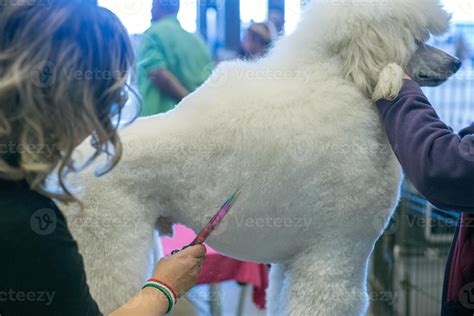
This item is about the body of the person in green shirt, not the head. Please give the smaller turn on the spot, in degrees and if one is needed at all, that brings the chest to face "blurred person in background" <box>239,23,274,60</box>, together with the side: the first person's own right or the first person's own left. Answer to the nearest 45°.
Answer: approximately 90° to the first person's own right

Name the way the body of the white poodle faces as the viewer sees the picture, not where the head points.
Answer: to the viewer's right

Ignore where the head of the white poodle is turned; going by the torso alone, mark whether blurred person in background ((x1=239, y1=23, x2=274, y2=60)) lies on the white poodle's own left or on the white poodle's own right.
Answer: on the white poodle's own left

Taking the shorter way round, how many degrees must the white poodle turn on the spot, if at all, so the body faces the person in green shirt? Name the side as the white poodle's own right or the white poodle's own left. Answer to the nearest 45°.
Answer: approximately 135° to the white poodle's own left

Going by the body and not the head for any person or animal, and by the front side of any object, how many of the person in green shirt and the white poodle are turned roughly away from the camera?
1
